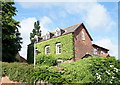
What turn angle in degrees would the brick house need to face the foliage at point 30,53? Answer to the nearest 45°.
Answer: approximately 90° to its right

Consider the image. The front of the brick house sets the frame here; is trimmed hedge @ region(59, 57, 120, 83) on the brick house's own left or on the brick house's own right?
on the brick house's own left

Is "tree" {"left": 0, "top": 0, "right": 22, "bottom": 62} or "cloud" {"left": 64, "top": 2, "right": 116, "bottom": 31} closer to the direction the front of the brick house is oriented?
the tree

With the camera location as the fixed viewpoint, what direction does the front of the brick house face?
facing the viewer and to the left of the viewer

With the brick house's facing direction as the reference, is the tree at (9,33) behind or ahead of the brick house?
ahead

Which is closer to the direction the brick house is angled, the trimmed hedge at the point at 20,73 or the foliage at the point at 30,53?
the trimmed hedge

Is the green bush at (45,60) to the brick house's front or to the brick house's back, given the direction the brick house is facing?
to the front
